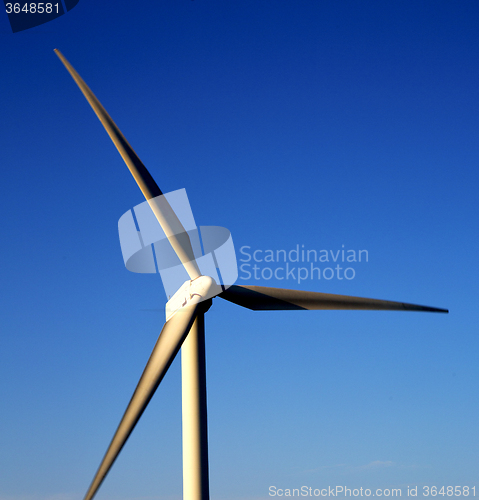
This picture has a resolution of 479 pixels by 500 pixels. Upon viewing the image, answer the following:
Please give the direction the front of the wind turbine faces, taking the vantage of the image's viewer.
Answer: facing the viewer and to the right of the viewer
